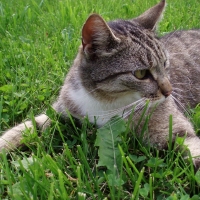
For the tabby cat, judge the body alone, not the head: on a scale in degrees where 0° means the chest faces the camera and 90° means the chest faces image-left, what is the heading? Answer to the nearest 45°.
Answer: approximately 45°
